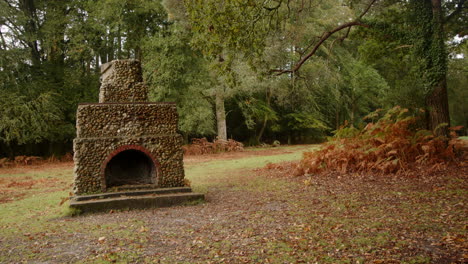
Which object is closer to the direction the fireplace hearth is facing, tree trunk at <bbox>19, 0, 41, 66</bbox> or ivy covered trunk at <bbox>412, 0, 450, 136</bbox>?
the ivy covered trunk

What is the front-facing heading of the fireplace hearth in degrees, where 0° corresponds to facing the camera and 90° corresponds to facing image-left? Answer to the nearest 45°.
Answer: approximately 0°

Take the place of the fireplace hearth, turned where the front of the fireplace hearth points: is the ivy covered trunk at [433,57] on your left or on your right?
on your left

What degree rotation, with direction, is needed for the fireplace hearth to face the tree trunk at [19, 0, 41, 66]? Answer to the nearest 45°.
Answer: approximately 180°

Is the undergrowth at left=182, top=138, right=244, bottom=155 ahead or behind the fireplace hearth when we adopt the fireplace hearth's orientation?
behind

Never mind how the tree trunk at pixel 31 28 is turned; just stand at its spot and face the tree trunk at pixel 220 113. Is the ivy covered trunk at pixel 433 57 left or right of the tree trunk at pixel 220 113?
right

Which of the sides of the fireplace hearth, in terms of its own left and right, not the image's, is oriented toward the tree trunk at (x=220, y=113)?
back
